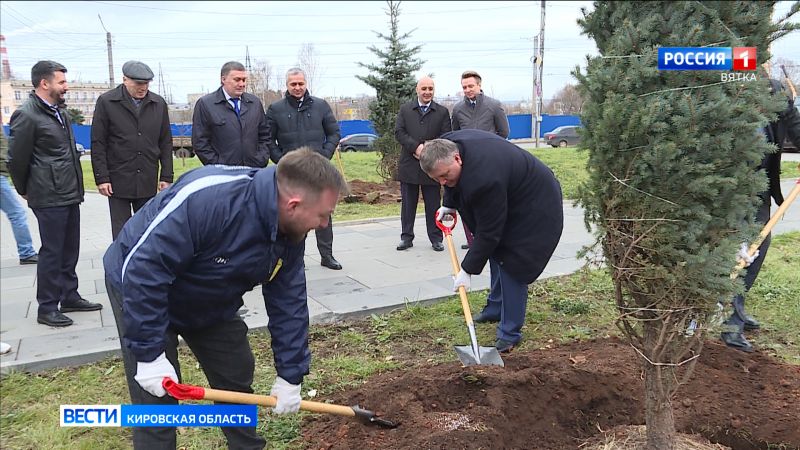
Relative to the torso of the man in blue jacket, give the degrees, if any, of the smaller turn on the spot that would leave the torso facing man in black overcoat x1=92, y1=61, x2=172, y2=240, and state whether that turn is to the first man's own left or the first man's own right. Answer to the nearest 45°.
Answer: approximately 135° to the first man's own left

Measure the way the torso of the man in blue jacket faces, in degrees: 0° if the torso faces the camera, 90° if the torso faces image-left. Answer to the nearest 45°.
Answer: approximately 315°

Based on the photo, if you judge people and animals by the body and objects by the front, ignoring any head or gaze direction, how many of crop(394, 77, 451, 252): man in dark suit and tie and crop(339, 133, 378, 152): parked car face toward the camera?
1

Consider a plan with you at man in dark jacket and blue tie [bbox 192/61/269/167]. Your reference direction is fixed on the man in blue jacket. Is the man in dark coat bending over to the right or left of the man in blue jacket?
left

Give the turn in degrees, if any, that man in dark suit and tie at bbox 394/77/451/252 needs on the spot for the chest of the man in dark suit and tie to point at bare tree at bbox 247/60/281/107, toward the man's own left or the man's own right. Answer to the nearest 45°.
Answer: approximately 180°

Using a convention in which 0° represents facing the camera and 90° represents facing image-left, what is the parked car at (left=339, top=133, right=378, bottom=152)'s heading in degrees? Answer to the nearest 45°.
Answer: approximately 90°

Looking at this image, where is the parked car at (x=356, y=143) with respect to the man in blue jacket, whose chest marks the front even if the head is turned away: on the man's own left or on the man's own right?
on the man's own left

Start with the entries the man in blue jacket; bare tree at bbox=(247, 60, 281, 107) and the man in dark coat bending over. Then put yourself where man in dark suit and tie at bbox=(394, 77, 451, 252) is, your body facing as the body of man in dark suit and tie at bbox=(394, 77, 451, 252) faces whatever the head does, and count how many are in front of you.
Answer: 2

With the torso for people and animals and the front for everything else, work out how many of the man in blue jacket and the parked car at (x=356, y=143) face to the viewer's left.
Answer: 1

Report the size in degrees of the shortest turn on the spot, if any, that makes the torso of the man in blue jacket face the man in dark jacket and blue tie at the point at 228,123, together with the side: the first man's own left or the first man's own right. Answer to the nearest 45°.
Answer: approximately 135° to the first man's own left
